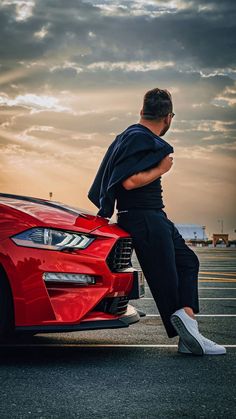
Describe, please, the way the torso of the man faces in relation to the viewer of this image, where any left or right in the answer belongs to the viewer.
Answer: facing to the right of the viewer

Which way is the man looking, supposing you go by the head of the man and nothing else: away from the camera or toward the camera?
away from the camera
